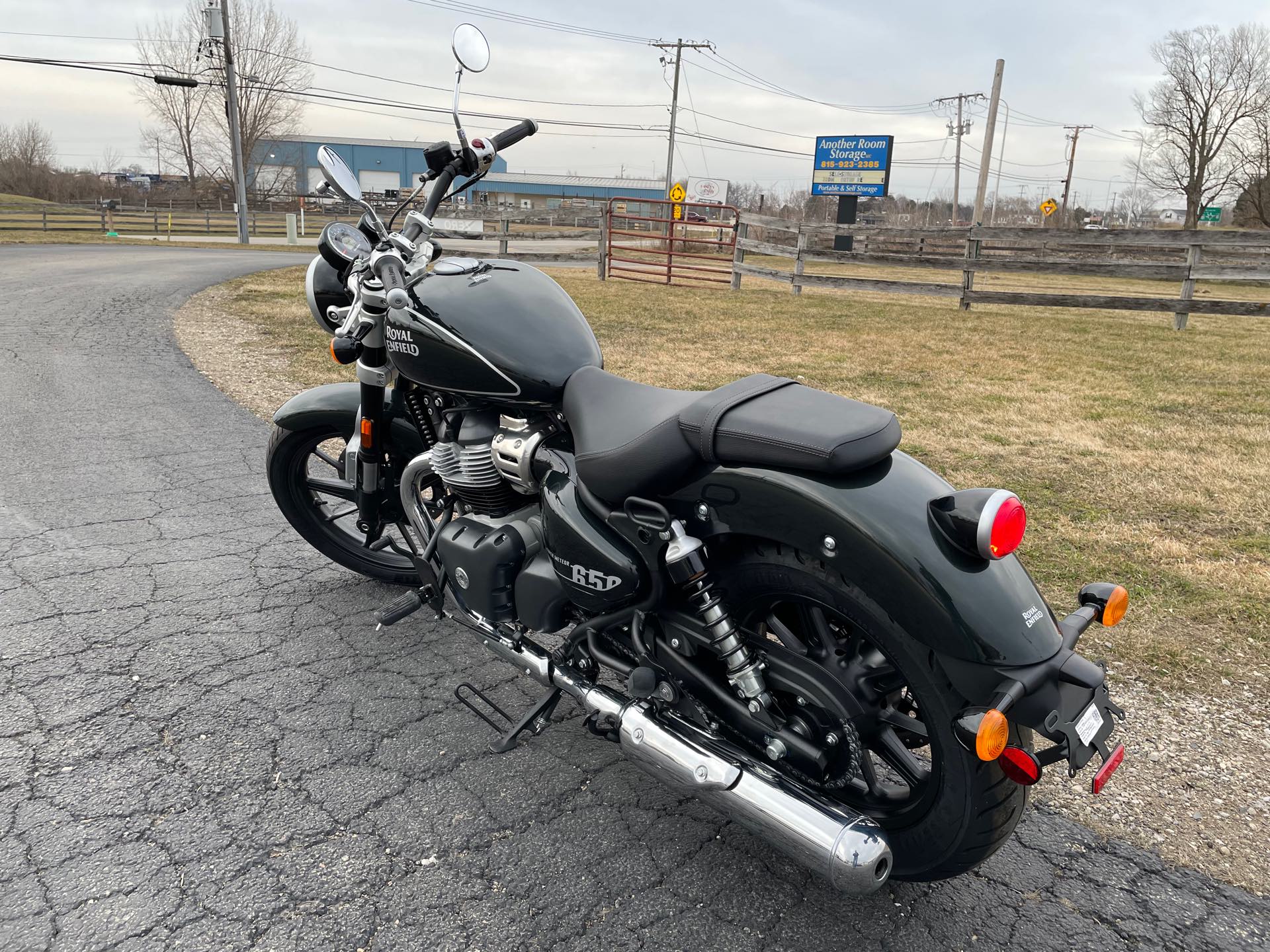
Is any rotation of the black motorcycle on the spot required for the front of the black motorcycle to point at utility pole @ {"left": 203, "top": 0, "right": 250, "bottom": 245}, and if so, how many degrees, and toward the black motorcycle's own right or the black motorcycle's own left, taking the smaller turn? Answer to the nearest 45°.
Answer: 0° — it already faces it

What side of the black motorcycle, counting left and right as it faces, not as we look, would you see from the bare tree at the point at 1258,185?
right

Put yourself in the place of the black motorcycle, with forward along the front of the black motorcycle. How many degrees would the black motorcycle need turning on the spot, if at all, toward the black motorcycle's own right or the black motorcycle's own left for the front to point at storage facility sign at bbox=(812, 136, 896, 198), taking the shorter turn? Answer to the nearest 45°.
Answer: approximately 45° to the black motorcycle's own right

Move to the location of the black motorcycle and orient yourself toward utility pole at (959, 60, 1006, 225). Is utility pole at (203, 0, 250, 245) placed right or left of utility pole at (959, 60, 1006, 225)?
left

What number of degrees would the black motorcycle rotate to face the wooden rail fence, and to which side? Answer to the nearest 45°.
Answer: approximately 45° to its right

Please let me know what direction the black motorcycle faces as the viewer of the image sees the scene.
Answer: facing away from the viewer and to the left of the viewer

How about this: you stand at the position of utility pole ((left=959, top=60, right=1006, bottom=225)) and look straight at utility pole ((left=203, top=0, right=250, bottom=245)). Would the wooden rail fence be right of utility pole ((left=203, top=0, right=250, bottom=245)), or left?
left

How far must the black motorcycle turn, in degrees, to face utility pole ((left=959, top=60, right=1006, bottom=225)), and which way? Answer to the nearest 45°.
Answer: approximately 45° to its right

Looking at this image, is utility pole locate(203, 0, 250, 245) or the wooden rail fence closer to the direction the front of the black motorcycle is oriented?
the utility pole
